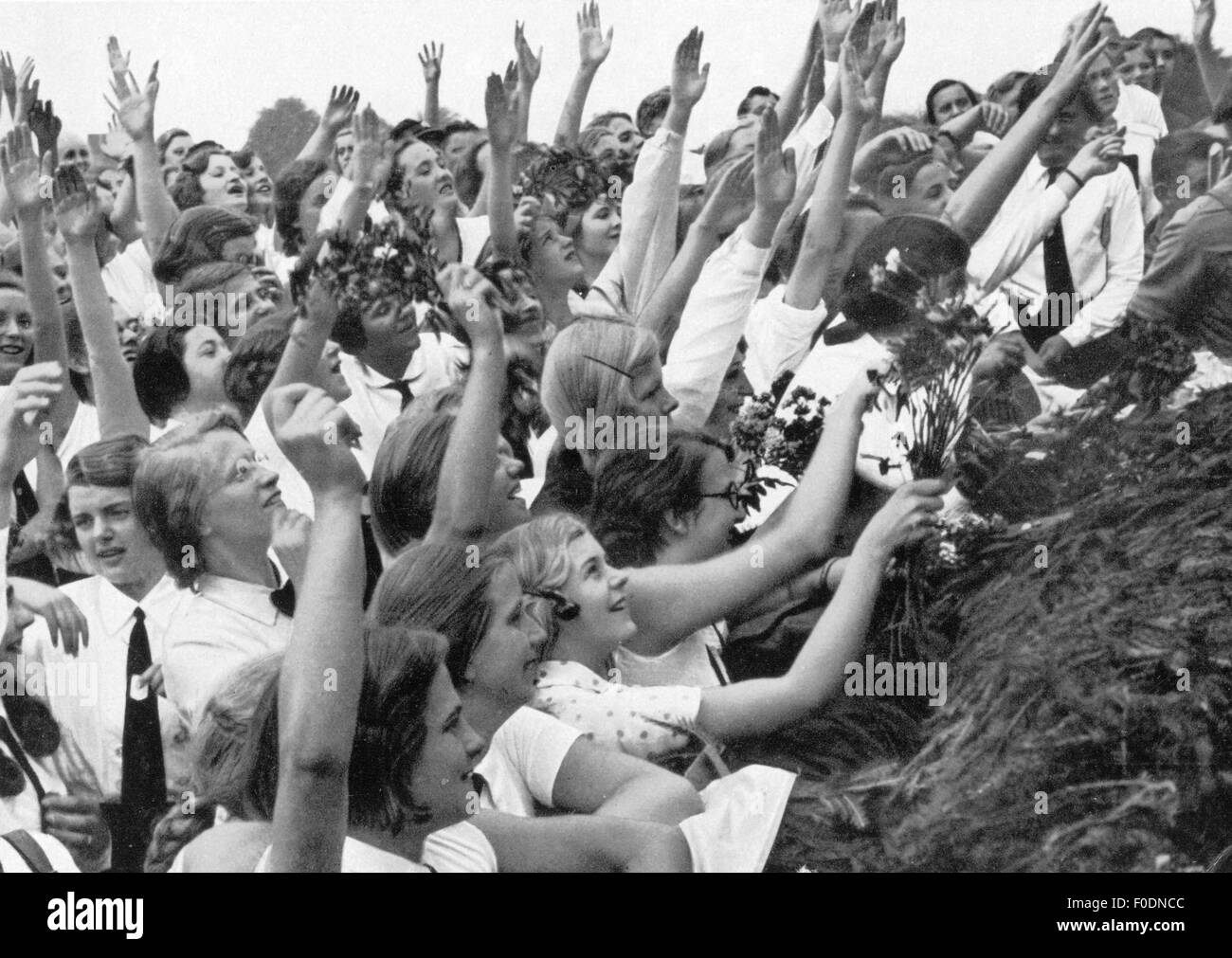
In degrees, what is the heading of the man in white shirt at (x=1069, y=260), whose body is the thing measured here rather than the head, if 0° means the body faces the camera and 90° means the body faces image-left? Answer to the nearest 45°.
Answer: approximately 45°

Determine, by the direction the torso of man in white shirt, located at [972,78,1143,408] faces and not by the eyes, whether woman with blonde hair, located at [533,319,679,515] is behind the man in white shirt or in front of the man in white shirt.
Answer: in front

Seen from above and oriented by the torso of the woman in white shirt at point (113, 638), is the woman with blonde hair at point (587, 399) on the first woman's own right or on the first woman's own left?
on the first woman's own left

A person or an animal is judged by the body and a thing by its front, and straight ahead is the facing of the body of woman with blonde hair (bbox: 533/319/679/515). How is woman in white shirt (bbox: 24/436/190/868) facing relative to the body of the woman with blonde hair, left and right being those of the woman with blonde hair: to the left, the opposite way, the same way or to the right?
to the right

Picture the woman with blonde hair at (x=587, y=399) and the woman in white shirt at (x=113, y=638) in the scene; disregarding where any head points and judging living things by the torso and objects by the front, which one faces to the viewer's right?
the woman with blonde hair

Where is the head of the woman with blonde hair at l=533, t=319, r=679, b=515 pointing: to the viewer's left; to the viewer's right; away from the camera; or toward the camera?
to the viewer's right

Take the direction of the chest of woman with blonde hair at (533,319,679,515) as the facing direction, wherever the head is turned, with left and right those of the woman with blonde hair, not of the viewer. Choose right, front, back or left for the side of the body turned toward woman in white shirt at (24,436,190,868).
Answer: back

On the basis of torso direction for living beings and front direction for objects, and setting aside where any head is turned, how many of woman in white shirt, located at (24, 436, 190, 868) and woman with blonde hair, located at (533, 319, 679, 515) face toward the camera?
1

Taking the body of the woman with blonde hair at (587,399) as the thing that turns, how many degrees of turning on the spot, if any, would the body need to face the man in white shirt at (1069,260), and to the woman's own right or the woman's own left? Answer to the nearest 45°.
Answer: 0° — they already face them

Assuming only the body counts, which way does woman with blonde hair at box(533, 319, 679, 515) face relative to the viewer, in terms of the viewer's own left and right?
facing to the right of the viewer
